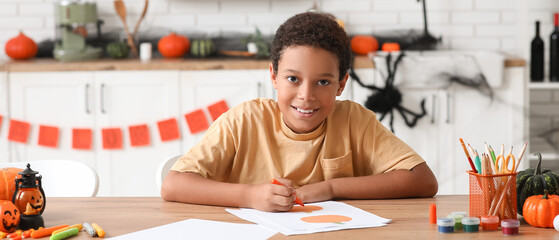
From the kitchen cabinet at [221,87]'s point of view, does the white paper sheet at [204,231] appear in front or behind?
in front

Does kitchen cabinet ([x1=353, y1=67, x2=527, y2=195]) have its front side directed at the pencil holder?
yes

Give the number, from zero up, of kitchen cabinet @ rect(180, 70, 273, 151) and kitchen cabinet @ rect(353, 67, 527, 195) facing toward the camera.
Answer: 2

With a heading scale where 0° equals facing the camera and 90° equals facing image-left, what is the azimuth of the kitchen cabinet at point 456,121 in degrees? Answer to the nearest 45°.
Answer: approximately 0°

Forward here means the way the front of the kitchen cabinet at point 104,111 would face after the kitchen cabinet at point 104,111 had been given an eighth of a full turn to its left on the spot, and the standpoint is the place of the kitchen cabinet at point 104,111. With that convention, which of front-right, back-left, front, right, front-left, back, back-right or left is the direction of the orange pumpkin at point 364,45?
front-left

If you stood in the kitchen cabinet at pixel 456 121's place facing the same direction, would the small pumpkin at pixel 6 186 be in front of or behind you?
in front

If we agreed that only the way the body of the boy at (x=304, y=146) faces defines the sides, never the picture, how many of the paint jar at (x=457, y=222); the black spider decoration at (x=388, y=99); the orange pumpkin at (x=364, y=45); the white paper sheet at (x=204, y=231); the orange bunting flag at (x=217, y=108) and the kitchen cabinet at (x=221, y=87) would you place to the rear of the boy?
4

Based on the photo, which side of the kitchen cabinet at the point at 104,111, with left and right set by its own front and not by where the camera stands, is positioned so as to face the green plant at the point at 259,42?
left

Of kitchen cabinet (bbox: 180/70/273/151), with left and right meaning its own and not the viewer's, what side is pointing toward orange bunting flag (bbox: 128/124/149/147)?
right

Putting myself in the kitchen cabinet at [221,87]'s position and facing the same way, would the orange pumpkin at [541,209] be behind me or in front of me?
in front

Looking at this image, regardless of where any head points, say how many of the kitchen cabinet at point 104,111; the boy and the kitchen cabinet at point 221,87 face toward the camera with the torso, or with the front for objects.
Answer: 3
